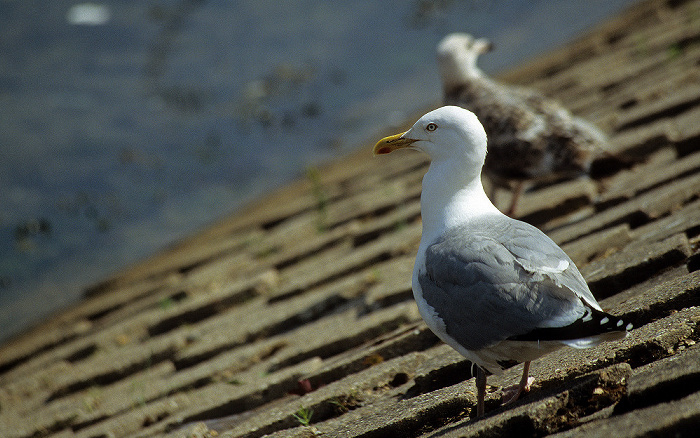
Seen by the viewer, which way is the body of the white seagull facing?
to the viewer's left

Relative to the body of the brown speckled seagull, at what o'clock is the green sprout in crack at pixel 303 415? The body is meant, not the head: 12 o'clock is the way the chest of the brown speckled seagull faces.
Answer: The green sprout in crack is roughly at 10 o'clock from the brown speckled seagull.

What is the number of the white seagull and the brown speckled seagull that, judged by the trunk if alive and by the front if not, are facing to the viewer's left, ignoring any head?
2

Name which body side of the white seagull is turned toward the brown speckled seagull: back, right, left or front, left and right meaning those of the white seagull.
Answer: right

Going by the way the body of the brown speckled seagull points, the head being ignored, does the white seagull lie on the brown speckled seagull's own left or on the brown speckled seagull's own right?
on the brown speckled seagull's own left

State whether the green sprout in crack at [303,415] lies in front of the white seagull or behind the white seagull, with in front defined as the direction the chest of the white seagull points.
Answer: in front

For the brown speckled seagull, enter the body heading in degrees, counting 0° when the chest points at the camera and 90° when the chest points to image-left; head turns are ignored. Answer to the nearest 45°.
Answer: approximately 90°
